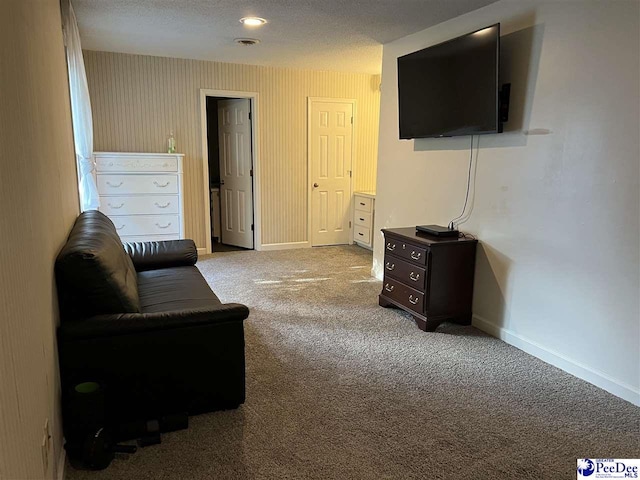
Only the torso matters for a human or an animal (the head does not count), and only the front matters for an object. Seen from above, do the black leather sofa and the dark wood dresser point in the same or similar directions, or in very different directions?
very different directions

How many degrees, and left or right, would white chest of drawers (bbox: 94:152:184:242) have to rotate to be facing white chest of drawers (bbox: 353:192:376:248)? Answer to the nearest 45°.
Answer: approximately 90° to its left

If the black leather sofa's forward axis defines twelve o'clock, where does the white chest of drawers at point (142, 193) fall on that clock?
The white chest of drawers is roughly at 9 o'clock from the black leather sofa.

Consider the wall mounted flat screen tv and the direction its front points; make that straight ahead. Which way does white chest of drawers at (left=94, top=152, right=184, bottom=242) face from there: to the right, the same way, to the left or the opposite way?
to the left

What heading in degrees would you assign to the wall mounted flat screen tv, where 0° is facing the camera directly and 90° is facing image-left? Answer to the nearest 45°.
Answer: approximately 45°

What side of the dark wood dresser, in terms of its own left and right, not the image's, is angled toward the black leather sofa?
front

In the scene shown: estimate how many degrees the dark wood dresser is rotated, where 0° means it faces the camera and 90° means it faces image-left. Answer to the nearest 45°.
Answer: approximately 45°

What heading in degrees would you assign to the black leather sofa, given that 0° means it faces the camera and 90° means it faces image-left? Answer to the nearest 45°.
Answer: approximately 270°

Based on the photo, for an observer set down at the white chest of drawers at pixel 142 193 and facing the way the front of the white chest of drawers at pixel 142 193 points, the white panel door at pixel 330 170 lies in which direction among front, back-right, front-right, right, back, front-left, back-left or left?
left

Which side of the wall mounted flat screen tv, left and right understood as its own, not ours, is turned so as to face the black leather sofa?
front
